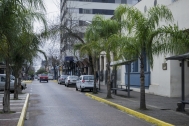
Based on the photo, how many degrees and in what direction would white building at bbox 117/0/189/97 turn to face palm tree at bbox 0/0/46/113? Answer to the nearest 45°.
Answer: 0° — it already faces it

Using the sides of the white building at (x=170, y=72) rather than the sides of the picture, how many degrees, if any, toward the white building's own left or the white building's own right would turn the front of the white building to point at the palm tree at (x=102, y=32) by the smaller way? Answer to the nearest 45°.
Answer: approximately 45° to the white building's own right

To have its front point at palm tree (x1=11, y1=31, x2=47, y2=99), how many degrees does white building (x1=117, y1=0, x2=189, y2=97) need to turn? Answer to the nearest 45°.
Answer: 0° — it already faces it

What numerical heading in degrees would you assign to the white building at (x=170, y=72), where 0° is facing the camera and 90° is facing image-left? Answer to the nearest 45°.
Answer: approximately 45°

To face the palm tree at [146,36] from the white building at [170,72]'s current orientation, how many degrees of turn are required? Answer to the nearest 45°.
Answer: approximately 45° to its left
